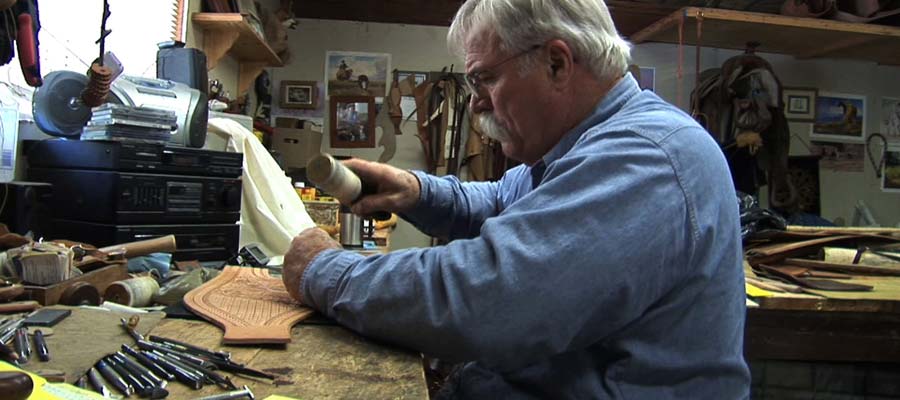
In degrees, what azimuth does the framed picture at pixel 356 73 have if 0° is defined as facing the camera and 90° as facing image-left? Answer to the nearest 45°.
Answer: approximately 0°

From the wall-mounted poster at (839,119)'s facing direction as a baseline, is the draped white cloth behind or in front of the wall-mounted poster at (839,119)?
in front

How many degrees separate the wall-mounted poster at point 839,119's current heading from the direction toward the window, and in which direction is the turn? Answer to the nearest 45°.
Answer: approximately 45° to its right

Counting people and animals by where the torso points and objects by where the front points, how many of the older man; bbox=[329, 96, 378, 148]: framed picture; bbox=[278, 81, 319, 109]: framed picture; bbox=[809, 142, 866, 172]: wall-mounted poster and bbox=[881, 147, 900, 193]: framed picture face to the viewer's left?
1

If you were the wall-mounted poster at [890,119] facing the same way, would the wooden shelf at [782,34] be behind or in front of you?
in front

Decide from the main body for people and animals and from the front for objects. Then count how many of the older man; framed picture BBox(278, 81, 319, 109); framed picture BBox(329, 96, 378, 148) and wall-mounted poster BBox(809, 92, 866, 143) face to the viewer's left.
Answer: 1

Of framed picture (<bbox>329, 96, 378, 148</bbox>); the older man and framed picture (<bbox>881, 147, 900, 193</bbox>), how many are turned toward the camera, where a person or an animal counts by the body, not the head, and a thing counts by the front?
2

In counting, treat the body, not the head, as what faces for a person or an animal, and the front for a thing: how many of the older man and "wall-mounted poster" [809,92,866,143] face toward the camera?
1

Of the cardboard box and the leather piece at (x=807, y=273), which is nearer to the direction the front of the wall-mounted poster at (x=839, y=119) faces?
the leather piece

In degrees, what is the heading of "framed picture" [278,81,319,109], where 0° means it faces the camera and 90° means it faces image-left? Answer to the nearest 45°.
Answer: approximately 0°

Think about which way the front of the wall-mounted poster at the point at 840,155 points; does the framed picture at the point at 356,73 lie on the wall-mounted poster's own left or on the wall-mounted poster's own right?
on the wall-mounted poster's own right

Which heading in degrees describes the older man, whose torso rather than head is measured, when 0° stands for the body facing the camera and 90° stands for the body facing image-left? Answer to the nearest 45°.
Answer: approximately 90°

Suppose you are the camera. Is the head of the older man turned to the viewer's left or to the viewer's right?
to the viewer's left

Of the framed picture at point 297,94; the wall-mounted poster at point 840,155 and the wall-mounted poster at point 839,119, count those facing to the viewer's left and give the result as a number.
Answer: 0

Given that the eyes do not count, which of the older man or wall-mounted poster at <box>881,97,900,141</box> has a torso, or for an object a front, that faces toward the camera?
the wall-mounted poster

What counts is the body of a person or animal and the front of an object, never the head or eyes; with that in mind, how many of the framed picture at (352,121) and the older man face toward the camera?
1

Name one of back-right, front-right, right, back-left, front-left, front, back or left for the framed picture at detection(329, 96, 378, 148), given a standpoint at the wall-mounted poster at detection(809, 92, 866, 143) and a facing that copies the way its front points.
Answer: front-right

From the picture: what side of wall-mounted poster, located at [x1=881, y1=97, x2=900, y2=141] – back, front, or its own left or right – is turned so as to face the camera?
front
